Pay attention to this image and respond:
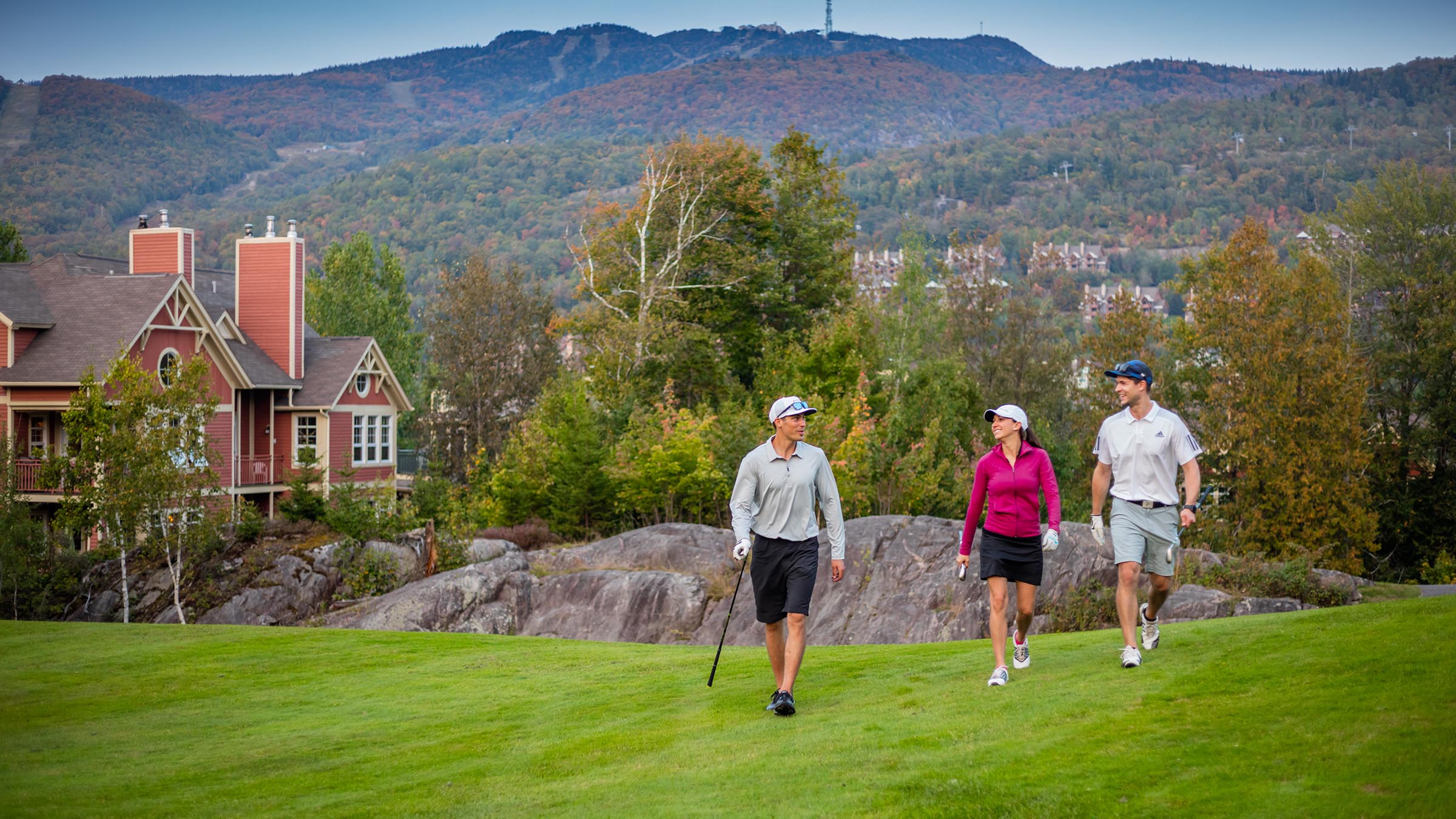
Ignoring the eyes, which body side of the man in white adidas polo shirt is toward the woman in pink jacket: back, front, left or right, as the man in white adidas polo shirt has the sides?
right

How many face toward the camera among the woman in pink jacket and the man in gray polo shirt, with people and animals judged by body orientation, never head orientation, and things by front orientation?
2

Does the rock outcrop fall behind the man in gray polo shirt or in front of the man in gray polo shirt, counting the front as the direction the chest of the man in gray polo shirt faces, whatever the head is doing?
behind

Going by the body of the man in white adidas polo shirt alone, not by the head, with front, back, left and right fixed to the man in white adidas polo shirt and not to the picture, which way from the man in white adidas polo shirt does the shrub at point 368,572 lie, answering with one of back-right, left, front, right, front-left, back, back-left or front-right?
back-right

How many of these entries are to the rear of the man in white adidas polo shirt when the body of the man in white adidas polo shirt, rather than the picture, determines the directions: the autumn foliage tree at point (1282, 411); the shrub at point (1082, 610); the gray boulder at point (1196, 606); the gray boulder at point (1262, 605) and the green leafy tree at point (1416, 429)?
5

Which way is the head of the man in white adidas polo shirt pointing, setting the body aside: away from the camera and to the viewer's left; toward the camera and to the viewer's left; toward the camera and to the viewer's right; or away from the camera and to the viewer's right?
toward the camera and to the viewer's left

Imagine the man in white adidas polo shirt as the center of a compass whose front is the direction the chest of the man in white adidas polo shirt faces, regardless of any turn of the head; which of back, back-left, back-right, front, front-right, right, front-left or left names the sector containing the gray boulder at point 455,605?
back-right

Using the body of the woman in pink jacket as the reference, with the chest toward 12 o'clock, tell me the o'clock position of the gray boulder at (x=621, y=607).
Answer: The gray boulder is roughly at 5 o'clock from the woman in pink jacket.

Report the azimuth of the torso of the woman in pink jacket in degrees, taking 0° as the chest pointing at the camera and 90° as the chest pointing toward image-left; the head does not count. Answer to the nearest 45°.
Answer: approximately 0°

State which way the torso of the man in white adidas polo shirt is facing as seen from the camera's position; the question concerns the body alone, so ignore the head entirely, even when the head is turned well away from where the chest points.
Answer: toward the camera

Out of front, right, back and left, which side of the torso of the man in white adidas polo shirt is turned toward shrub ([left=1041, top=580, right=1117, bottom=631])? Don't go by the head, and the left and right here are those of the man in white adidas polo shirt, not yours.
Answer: back

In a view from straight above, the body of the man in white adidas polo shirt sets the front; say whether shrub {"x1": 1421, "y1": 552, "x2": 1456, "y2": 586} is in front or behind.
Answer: behind

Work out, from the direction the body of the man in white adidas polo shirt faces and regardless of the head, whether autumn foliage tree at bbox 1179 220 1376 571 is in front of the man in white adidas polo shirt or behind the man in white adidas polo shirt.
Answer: behind
